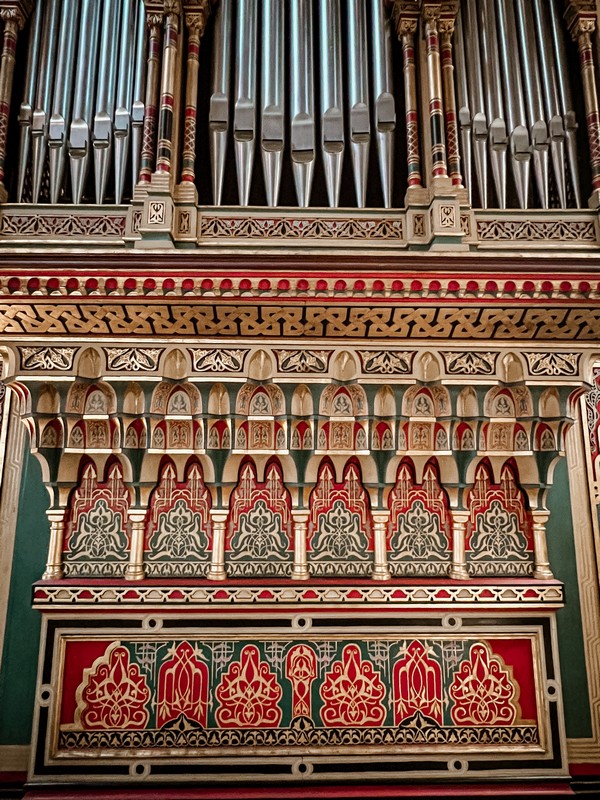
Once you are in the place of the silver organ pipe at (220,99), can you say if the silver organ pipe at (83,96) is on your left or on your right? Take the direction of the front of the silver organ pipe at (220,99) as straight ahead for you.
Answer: on your right

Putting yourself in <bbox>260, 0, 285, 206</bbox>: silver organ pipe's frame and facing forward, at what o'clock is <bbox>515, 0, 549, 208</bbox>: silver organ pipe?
<bbox>515, 0, 549, 208</bbox>: silver organ pipe is roughly at 9 o'clock from <bbox>260, 0, 285, 206</bbox>: silver organ pipe.

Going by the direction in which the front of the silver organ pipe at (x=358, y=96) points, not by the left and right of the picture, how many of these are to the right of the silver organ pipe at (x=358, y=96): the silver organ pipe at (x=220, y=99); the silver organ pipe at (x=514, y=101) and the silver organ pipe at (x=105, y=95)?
2

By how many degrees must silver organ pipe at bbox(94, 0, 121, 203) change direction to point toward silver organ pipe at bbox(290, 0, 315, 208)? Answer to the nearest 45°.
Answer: approximately 90° to its left

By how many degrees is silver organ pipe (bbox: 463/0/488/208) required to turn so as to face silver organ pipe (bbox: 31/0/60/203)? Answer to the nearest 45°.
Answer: approximately 90° to its right

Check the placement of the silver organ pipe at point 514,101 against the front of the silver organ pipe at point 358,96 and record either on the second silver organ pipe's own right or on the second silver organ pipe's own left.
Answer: on the second silver organ pipe's own left

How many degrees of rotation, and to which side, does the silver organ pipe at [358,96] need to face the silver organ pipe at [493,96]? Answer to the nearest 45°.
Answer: approximately 90° to its left

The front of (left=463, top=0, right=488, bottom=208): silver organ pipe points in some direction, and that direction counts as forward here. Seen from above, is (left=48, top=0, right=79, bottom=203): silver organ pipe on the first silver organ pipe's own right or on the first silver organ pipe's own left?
on the first silver organ pipe's own right
